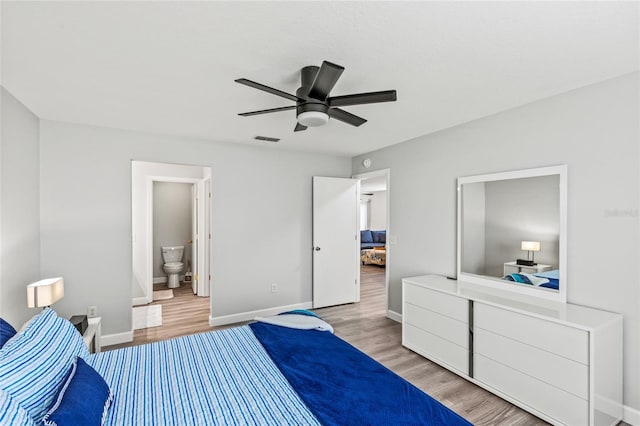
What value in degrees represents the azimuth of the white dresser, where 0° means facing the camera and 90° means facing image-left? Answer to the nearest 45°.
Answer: approximately 45°

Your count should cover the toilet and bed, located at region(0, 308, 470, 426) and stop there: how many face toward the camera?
1

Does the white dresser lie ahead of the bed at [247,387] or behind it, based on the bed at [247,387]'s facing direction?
ahead

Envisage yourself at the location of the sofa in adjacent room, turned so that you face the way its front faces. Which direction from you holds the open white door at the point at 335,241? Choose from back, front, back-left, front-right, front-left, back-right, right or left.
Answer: front

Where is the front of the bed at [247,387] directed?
to the viewer's right

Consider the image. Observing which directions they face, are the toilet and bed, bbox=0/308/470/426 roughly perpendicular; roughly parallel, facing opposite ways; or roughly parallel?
roughly perpendicular

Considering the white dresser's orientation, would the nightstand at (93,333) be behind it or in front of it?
in front

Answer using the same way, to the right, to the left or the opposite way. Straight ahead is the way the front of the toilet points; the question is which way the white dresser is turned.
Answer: to the right

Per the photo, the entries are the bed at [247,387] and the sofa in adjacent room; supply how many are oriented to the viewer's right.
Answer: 1

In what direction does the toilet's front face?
toward the camera

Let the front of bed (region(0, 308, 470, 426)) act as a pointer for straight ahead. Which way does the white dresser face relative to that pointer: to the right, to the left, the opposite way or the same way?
the opposite way

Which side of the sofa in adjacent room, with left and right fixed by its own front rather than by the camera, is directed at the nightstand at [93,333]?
front

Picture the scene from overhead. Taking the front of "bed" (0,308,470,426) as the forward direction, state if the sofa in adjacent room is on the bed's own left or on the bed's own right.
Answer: on the bed's own left

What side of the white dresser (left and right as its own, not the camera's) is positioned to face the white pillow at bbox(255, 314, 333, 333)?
front

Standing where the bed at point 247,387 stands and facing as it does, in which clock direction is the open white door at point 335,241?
The open white door is roughly at 10 o'clock from the bed.
